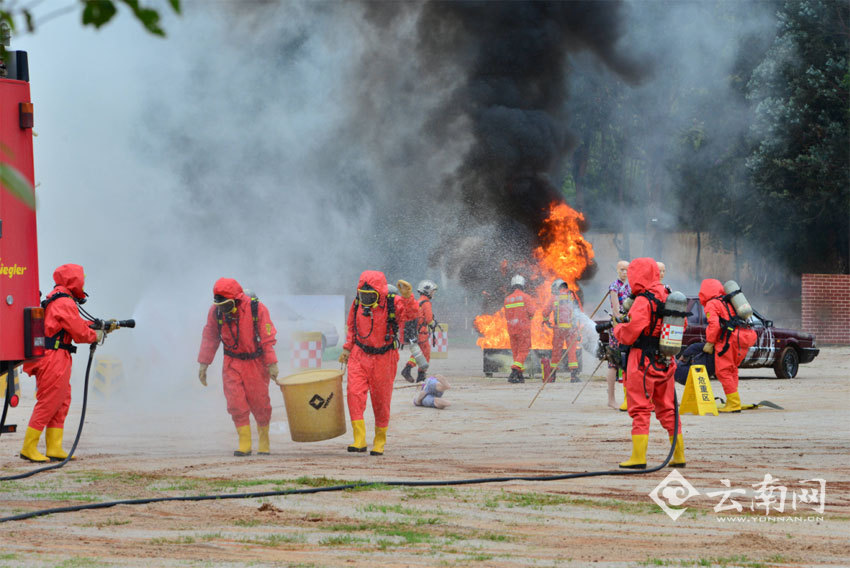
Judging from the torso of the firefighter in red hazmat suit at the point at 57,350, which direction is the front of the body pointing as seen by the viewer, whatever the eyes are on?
to the viewer's right

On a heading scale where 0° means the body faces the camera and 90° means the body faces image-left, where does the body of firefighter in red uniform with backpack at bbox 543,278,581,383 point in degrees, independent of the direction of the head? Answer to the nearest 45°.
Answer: approximately 180°

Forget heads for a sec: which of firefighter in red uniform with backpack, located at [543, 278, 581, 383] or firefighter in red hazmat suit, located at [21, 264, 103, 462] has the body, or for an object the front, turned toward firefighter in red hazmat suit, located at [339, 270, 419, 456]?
firefighter in red hazmat suit, located at [21, 264, 103, 462]

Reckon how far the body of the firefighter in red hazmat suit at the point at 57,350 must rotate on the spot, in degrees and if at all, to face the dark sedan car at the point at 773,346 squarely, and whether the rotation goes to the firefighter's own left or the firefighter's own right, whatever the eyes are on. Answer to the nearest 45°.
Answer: approximately 45° to the firefighter's own left

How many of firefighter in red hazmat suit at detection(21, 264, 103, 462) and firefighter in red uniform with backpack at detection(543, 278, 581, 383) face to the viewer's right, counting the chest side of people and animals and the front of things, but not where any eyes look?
1

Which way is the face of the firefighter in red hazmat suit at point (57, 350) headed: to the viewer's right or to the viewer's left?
to the viewer's right

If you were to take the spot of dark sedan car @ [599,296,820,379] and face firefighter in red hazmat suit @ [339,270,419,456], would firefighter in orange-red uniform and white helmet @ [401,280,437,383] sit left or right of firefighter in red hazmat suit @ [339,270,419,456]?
right
